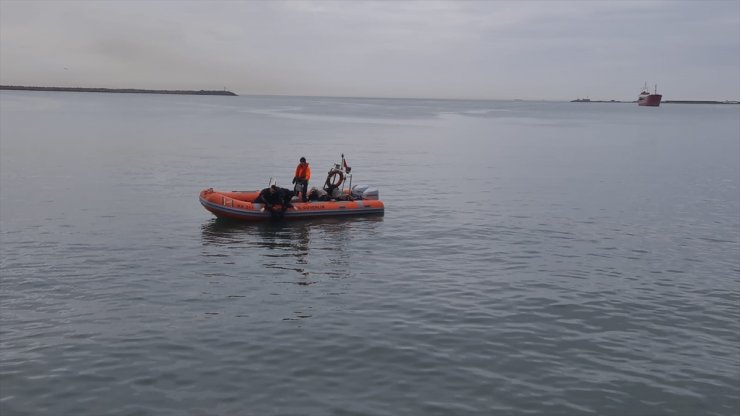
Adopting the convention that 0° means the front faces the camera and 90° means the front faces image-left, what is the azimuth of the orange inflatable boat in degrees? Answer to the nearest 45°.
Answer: approximately 90°
